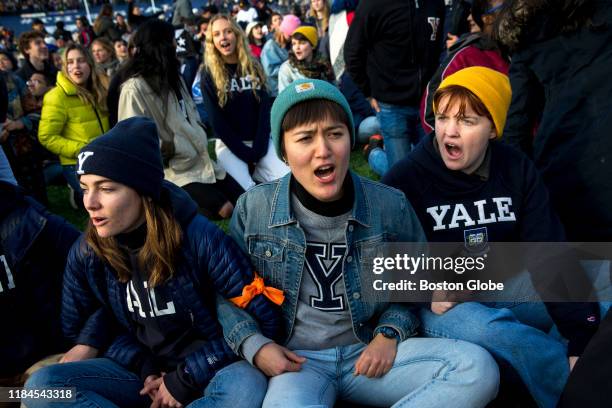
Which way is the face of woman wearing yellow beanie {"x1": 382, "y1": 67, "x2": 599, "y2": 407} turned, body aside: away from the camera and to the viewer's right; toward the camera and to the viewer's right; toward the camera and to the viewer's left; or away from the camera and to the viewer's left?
toward the camera and to the viewer's left

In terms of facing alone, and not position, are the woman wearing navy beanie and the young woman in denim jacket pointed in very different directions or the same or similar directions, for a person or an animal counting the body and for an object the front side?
same or similar directions

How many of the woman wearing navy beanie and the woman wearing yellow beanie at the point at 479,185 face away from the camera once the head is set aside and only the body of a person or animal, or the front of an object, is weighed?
0

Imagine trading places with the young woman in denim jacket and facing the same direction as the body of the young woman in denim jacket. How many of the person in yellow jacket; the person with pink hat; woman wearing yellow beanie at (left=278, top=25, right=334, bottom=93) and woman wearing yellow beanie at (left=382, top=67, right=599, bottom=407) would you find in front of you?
0

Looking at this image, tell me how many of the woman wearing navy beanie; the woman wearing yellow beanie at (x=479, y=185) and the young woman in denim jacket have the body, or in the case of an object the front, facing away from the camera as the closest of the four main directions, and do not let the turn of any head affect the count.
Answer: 0

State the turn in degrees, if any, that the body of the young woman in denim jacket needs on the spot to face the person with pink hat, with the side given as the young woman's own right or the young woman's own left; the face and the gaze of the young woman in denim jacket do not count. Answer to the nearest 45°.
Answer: approximately 180°

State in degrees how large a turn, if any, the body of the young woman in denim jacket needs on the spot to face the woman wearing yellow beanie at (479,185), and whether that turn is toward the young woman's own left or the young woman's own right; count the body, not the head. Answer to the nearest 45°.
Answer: approximately 135° to the young woman's own left

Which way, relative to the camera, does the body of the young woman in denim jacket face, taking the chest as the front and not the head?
toward the camera

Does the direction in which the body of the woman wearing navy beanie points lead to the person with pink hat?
no

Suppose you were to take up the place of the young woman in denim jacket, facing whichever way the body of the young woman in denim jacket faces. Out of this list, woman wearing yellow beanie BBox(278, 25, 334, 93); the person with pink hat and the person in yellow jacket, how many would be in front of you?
0

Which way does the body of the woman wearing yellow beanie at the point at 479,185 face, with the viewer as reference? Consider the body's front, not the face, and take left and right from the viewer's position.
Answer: facing the viewer and to the left of the viewer

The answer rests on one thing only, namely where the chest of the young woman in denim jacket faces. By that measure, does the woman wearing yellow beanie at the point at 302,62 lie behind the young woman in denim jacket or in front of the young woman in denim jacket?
behind

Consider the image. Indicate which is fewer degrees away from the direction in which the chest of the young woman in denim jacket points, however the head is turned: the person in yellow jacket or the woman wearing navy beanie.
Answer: the woman wearing navy beanie

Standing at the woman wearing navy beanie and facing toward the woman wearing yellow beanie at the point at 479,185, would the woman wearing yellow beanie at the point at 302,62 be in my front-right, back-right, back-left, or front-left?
front-left

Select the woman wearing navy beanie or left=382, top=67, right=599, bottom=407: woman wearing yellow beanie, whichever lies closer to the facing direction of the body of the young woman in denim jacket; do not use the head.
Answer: the woman wearing navy beanie

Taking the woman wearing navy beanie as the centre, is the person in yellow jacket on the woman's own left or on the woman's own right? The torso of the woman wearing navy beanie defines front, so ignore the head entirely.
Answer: on the woman's own right

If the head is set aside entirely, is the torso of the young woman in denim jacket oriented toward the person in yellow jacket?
no
